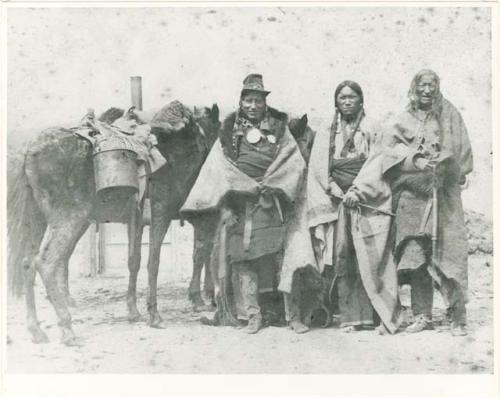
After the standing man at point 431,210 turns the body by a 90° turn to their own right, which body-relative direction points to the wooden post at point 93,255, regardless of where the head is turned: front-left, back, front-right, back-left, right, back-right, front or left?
front

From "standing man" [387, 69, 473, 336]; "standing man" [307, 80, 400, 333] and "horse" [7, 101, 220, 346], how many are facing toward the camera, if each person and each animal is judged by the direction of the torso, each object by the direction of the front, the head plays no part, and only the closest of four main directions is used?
2

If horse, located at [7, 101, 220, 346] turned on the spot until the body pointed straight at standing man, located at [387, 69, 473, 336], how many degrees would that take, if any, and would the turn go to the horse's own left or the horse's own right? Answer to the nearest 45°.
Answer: approximately 45° to the horse's own right

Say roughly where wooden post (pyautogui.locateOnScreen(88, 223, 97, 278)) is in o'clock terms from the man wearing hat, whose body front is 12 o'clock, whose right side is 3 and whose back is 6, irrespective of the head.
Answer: The wooden post is roughly at 4 o'clock from the man wearing hat.

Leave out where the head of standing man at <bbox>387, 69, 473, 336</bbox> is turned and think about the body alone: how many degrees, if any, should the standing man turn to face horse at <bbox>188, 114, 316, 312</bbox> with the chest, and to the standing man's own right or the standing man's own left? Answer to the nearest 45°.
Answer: approximately 90° to the standing man's own right

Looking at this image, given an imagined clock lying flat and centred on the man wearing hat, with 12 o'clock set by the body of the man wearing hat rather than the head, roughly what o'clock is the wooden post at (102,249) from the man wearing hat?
The wooden post is roughly at 4 o'clock from the man wearing hat.

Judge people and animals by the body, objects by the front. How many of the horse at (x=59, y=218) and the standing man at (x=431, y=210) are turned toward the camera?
1

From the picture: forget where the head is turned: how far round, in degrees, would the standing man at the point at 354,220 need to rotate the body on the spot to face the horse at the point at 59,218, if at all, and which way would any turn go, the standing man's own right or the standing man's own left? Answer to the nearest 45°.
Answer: approximately 90° to the standing man's own right

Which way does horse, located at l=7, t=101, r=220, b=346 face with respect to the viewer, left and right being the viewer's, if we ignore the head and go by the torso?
facing away from the viewer and to the right of the viewer

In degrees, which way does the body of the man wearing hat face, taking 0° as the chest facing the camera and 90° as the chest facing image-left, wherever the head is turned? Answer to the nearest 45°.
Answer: approximately 0°

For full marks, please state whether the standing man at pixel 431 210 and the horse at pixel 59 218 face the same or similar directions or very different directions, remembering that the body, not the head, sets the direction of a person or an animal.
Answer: very different directions
